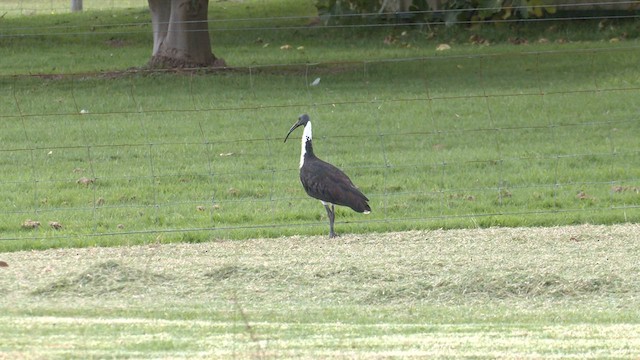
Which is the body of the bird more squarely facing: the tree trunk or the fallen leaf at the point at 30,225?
the fallen leaf

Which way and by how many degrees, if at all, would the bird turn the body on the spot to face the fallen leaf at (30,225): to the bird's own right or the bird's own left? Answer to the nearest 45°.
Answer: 0° — it already faces it

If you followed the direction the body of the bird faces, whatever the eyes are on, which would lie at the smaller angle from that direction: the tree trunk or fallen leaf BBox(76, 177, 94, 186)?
the fallen leaf

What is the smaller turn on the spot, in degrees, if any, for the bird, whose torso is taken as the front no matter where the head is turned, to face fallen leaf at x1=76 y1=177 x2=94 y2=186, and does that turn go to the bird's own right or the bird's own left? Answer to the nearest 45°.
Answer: approximately 45° to the bird's own right

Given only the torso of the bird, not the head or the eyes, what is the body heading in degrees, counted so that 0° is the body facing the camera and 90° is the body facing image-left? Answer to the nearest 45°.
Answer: approximately 90°

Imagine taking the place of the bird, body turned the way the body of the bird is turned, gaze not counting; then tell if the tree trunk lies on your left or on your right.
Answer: on your right
